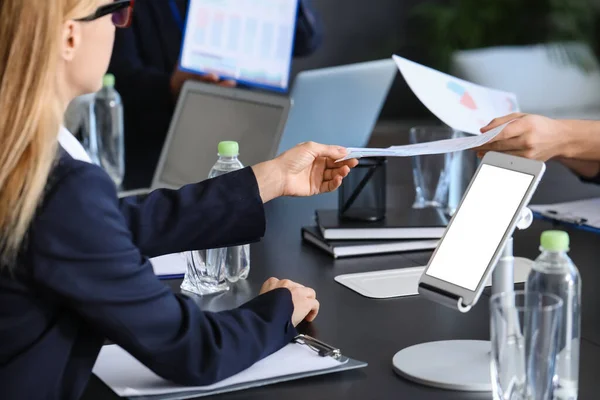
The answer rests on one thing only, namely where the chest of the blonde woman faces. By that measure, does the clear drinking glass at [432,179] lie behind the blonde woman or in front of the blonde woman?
in front

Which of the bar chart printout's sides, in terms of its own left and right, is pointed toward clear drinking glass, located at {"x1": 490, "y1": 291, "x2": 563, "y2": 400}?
front

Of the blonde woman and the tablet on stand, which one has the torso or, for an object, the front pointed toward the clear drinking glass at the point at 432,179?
the blonde woman

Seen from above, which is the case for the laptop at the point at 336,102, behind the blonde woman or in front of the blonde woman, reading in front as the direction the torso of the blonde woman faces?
in front

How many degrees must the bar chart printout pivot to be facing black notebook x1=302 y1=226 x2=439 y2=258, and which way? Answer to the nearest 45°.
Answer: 0° — it already faces it

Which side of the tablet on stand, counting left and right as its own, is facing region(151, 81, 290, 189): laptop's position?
right

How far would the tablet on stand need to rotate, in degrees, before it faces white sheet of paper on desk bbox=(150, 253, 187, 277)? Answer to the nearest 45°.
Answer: approximately 90° to its right

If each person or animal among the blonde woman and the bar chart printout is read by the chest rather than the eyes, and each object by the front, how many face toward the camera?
1

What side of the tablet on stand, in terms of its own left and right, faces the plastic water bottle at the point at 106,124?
right

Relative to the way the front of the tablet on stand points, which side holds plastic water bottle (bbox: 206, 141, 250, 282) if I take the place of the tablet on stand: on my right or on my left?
on my right

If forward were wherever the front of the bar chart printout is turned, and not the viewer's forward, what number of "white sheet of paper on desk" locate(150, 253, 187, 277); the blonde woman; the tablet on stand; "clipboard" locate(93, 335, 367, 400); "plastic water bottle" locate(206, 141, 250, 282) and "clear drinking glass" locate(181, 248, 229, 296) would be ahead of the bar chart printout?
6

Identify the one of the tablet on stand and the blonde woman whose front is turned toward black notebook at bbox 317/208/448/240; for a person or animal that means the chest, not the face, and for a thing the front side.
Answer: the blonde woman

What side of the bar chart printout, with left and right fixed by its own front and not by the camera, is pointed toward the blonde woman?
front

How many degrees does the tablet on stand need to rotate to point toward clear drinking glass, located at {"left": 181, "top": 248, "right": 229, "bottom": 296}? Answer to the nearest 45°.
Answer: approximately 90° to its right

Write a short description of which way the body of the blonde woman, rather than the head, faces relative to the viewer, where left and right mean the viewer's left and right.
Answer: facing away from the viewer and to the right of the viewer

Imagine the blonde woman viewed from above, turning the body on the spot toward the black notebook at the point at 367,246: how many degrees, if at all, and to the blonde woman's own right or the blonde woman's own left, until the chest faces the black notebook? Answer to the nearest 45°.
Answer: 0° — they already face it

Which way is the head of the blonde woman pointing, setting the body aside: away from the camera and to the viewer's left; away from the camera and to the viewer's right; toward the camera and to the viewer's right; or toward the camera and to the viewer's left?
away from the camera and to the viewer's right
